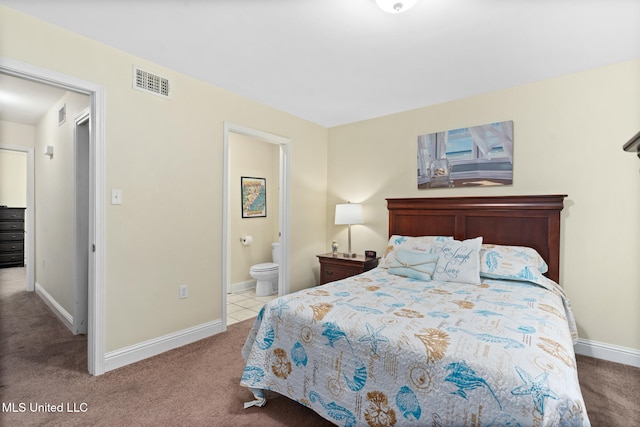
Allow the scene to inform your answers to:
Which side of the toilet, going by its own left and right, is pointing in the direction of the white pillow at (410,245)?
left

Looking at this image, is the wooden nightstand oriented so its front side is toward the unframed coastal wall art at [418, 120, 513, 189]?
no

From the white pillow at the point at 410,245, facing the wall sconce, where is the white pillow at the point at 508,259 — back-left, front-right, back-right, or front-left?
back-left

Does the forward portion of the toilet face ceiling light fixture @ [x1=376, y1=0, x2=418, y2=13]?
no

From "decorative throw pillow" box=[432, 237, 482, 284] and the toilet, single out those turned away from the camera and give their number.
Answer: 0

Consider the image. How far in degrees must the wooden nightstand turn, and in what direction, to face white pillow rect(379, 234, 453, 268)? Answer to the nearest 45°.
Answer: approximately 90° to its left

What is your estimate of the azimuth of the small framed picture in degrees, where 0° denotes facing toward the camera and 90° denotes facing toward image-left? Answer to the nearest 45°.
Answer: approximately 315°

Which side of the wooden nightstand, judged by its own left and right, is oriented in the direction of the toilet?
right

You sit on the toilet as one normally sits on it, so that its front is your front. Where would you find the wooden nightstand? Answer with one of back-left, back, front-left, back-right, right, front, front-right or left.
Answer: left

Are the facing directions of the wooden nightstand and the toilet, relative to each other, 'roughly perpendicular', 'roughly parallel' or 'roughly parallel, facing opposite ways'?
roughly parallel

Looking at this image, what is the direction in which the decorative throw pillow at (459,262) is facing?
toward the camera

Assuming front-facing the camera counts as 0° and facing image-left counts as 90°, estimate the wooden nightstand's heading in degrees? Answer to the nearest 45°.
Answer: approximately 45°

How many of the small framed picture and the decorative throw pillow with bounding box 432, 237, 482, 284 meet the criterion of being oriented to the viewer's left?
0

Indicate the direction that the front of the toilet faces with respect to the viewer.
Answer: facing the viewer and to the left of the viewer

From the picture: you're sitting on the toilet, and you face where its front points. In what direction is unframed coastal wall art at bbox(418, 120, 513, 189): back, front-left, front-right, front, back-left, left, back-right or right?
left

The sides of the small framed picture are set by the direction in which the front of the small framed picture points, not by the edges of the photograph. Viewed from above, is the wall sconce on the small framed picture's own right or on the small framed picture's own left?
on the small framed picture's own right
